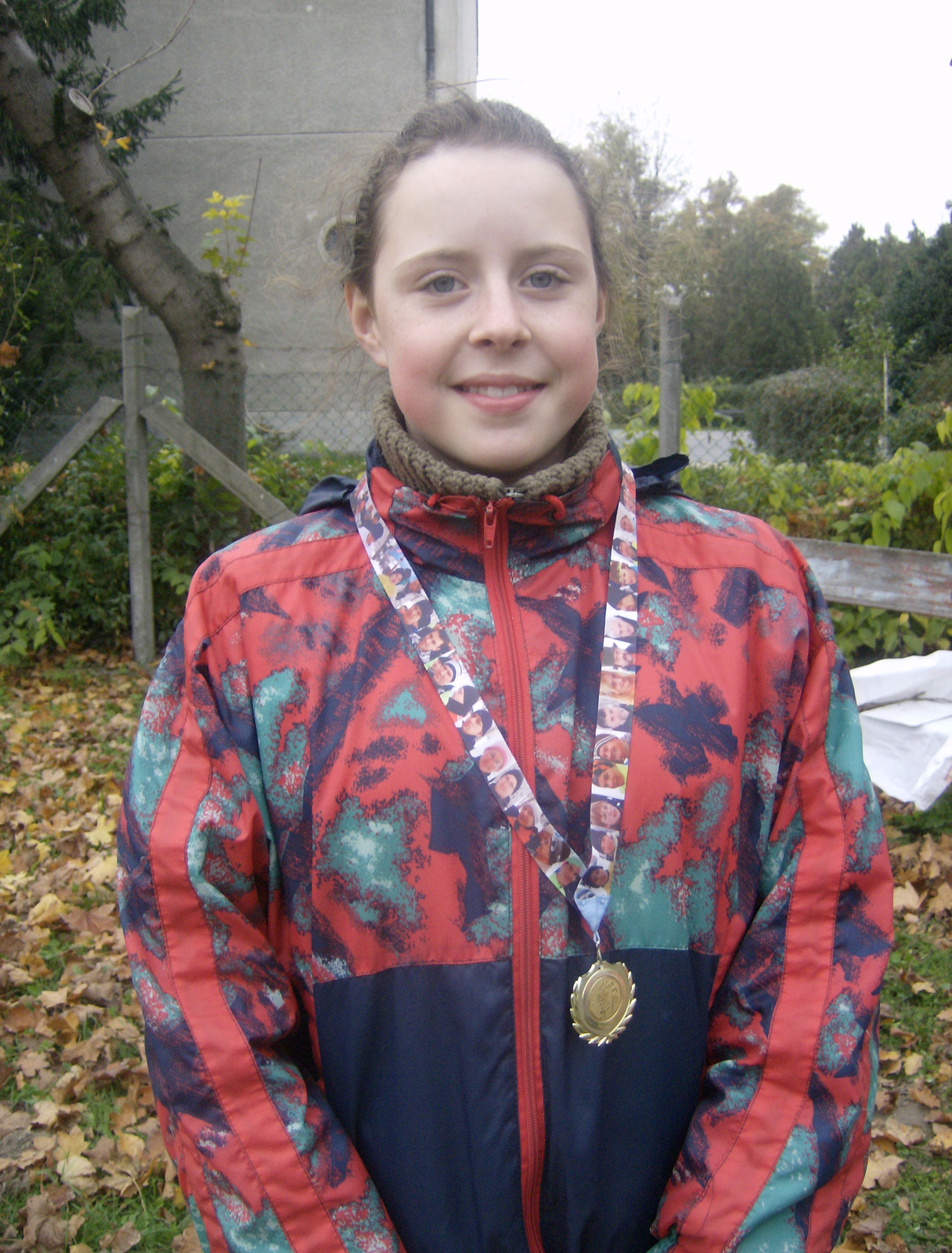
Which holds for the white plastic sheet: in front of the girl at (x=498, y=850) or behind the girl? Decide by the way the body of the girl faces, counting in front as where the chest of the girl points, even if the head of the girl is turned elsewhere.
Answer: behind

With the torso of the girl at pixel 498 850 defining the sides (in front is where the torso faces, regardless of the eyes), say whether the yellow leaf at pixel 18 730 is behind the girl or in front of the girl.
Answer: behind

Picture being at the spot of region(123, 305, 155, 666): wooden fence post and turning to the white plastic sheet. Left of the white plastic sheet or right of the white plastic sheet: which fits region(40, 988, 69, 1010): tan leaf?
right

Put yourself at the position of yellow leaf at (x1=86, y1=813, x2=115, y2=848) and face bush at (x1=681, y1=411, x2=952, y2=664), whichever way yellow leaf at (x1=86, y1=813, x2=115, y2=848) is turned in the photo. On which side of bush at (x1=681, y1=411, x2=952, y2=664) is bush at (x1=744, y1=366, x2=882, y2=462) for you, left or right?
left

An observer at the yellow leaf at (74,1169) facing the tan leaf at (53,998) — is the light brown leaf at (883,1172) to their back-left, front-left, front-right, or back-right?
back-right

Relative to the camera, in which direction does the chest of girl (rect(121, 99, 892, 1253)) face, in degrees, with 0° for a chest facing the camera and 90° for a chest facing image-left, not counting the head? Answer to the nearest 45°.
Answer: approximately 0°

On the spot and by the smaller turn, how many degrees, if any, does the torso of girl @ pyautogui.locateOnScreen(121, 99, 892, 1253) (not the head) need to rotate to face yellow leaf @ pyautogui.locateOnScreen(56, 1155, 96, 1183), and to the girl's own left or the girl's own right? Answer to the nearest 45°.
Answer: approximately 135° to the girl's own right

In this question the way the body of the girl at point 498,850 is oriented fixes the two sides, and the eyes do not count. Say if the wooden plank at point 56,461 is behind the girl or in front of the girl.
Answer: behind

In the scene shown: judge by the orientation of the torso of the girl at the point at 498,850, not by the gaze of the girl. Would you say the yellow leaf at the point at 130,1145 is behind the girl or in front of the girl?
behind

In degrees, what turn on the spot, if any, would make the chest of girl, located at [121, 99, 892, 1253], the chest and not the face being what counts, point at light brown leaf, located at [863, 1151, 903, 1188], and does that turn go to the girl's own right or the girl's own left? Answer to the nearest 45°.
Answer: approximately 135° to the girl's own left

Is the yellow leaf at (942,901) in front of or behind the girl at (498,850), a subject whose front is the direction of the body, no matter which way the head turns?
behind
